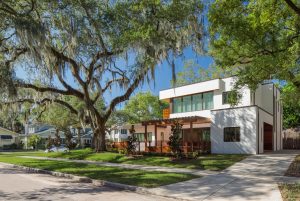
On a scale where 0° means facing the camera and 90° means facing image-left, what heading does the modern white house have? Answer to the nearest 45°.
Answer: approximately 45°

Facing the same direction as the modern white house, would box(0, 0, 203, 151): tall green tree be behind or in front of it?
in front

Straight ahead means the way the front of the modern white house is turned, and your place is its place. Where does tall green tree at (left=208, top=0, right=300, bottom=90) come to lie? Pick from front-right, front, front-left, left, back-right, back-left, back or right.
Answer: front-left
